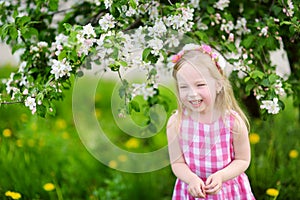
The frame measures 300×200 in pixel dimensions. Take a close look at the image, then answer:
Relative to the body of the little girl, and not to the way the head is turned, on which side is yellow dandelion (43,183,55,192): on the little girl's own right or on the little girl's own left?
on the little girl's own right

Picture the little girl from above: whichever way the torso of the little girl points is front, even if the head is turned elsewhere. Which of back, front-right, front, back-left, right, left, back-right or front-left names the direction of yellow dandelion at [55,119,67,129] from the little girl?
back-right

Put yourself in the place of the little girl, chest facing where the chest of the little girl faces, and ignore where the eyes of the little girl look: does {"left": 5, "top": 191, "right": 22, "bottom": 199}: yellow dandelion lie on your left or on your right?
on your right

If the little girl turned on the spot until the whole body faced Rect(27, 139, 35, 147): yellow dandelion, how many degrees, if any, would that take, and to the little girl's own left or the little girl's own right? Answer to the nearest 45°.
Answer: approximately 135° to the little girl's own right

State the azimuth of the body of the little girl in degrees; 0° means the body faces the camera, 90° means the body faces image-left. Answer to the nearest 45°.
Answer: approximately 0°

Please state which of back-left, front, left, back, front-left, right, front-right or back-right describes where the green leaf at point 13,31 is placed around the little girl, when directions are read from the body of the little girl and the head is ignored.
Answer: right

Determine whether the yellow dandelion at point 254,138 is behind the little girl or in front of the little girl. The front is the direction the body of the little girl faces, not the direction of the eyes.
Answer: behind
